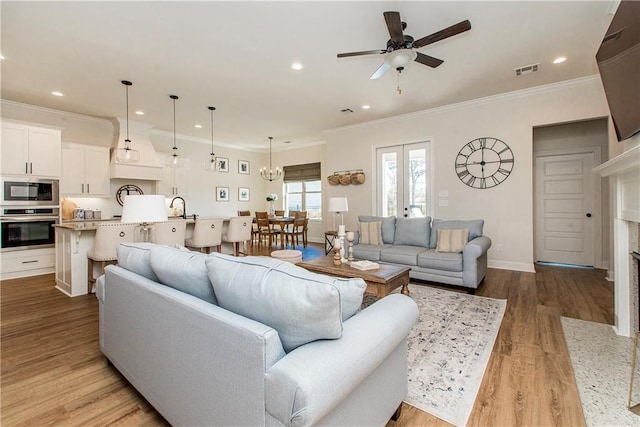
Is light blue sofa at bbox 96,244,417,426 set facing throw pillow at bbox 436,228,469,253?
yes

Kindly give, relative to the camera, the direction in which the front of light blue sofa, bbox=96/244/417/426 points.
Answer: facing away from the viewer and to the right of the viewer

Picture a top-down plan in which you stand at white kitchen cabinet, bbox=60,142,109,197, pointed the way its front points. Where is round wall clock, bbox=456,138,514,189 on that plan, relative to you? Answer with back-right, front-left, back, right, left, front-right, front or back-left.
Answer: front-left

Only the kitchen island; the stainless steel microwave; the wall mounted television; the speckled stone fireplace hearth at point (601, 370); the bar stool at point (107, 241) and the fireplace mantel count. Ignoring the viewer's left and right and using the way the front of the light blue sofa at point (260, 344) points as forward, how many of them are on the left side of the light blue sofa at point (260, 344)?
3

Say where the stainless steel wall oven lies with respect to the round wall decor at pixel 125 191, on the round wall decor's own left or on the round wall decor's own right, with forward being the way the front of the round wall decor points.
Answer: on the round wall decor's own right

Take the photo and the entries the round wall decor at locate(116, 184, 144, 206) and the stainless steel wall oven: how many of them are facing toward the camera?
2

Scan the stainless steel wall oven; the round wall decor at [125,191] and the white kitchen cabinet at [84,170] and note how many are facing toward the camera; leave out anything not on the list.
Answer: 3

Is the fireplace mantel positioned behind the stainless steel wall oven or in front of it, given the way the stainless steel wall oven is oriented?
in front

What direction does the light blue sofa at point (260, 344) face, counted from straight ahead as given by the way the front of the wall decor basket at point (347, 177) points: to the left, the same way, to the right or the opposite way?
the opposite way

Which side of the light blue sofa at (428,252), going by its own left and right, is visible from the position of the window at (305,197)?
right

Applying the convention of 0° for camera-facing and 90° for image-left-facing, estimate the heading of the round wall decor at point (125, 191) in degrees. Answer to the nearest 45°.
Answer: approximately 0°

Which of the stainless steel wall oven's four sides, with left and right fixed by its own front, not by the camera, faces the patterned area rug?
front
